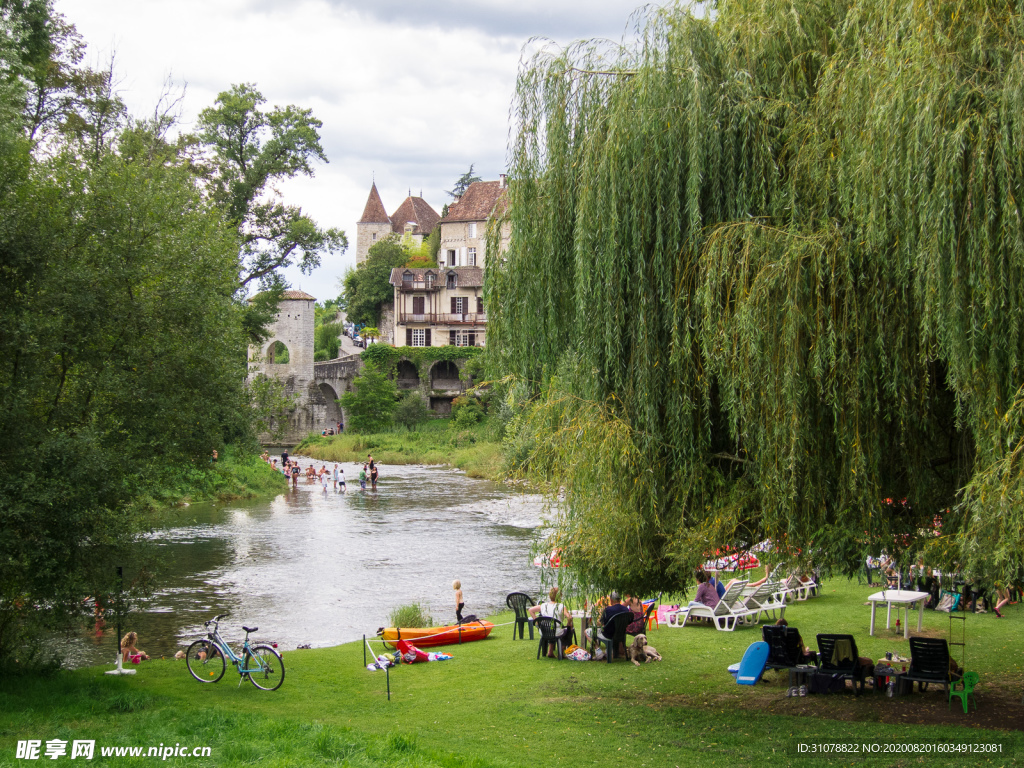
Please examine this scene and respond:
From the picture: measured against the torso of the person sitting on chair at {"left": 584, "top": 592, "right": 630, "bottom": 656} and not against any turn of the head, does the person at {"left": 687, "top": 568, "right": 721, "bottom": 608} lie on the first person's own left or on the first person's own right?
on the first person's own right

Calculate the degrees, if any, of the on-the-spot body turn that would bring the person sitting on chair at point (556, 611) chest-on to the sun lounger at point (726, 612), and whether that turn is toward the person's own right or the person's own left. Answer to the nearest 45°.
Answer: approximately 45° to the person's own right

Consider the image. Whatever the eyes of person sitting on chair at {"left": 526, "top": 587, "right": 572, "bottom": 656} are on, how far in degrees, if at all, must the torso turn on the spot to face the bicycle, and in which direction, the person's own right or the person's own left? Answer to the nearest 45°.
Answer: approximately 135° to the person's own left

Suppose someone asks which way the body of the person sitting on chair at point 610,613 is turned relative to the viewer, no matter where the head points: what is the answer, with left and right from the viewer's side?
facing to the left of the viewer

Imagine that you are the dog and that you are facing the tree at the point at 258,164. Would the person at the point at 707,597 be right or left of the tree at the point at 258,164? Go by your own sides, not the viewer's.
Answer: right

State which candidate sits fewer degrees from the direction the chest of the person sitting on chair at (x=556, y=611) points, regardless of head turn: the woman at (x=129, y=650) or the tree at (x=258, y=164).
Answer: the tree

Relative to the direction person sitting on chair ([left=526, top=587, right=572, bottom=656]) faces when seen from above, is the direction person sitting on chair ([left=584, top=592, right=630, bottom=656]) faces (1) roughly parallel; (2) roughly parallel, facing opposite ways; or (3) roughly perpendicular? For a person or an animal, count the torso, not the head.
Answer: roughly perpendicular
